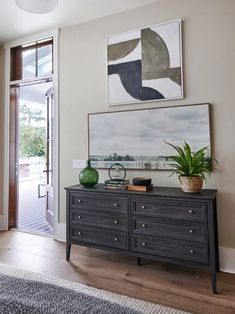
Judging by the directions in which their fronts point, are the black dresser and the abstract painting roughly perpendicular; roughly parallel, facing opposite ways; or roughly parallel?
roughly parallel

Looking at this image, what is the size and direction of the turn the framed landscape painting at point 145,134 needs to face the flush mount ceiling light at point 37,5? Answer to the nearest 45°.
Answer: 0° — it already faces it

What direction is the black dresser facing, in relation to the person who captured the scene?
facing the viewer and to the left of the viewer

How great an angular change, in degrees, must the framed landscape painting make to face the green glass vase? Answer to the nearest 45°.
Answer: approximately 45° to its right

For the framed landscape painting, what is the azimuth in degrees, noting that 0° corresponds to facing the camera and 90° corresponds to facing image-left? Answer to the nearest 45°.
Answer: approximately 45°

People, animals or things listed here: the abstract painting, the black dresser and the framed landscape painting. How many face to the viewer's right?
0

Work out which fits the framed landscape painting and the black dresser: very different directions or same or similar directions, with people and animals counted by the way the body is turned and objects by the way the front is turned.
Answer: same or similar directions

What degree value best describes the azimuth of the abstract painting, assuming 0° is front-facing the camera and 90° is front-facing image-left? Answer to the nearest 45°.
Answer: approximately 45°

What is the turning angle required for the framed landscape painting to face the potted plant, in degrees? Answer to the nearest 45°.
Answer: approximately 90° to its left

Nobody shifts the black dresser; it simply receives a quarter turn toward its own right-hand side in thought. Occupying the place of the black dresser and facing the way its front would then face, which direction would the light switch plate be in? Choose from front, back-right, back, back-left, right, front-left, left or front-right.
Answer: front
